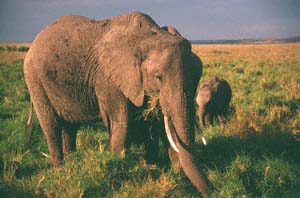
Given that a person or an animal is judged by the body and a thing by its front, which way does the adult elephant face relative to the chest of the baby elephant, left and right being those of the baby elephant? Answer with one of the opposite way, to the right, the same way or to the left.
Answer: to the left

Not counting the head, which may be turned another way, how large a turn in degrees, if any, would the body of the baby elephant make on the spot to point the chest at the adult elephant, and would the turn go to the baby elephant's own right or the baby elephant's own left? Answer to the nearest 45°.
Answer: approximately 45° to the baby elephant's own left

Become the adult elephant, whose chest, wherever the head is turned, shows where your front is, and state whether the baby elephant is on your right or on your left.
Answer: on your left

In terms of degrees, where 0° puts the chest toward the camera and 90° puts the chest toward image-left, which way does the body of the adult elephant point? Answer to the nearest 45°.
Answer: approximately 315°

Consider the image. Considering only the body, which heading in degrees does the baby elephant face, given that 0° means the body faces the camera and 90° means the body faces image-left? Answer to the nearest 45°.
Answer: approximately 45°
